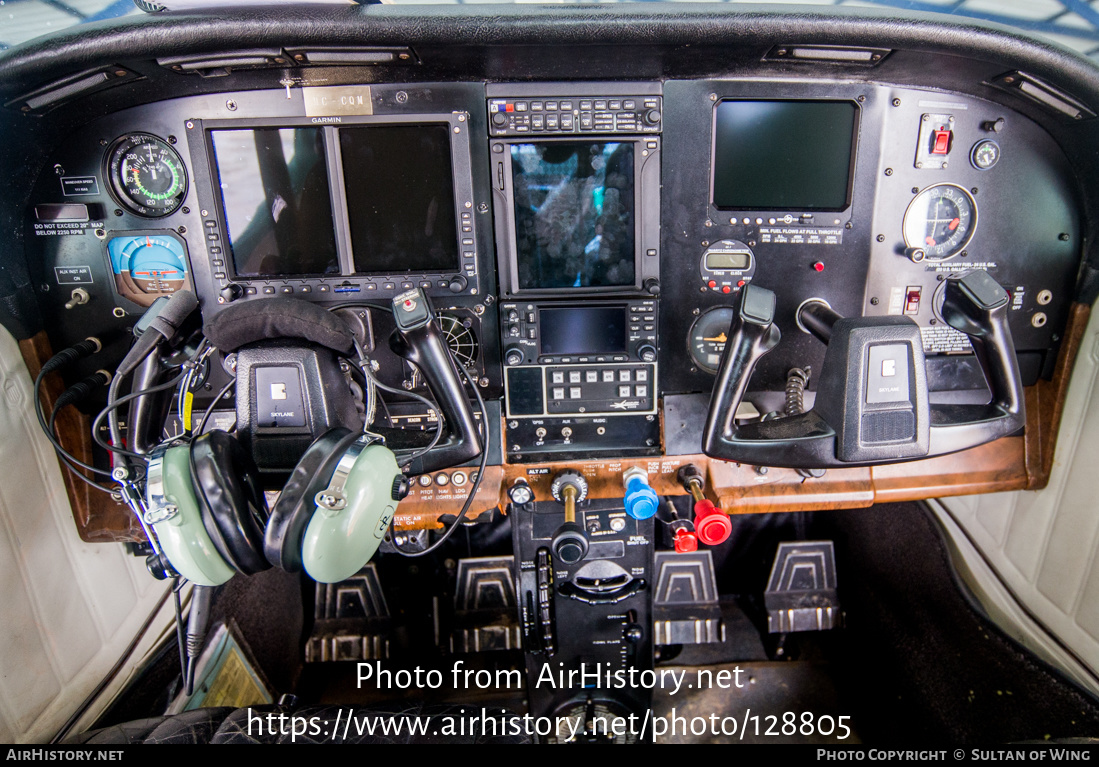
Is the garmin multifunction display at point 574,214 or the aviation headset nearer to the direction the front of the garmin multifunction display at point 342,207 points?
the aviation headset

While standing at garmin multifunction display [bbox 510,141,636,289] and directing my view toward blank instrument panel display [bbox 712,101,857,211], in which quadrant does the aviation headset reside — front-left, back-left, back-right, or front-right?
back-right

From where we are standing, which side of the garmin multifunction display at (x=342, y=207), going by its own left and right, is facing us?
front

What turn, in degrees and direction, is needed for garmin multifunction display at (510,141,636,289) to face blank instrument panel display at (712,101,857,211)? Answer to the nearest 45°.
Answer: approximately 90° to its left

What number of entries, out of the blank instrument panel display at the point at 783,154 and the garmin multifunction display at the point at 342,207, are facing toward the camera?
2

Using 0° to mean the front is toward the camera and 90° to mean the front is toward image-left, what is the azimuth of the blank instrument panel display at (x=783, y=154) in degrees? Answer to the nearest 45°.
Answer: approximately 0°

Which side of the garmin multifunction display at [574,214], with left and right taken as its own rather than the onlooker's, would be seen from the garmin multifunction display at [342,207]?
right

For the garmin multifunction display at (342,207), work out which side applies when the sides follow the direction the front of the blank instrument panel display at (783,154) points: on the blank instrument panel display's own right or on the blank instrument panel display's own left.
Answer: on the blank instrument panel display's own right

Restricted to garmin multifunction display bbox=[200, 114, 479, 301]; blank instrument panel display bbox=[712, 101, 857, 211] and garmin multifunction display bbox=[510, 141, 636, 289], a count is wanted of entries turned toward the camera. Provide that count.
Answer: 3

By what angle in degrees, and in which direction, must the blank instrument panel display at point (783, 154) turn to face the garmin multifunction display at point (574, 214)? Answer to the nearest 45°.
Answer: approximately 45° to its right
